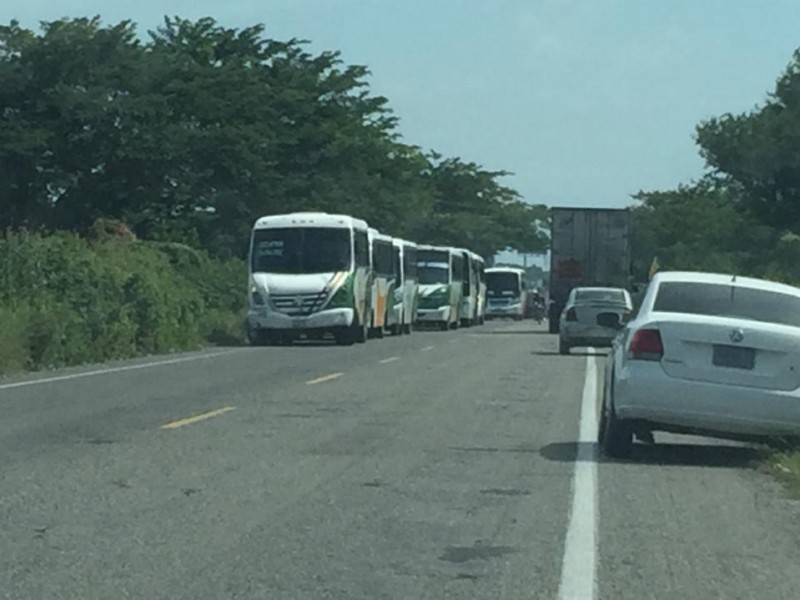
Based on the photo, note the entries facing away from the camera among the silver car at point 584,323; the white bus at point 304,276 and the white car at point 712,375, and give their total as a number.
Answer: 2

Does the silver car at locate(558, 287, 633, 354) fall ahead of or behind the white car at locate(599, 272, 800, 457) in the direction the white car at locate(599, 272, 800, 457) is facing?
ahead

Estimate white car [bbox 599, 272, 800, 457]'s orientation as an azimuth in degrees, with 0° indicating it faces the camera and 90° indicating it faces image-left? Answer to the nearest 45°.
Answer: approximately 180°

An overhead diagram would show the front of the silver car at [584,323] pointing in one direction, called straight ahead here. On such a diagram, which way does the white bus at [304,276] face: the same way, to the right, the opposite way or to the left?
the opposite way

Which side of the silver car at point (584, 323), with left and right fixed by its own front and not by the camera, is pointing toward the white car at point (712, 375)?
back

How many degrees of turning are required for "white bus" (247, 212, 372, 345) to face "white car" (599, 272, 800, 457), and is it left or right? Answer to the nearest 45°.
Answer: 0° — it already faces it

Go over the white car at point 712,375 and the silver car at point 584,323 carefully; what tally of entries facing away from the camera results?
2

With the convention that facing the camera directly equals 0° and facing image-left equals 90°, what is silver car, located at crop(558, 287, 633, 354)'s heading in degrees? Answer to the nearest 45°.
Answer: approximately 180°

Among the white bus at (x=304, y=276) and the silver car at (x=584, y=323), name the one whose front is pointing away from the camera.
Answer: the silver car
